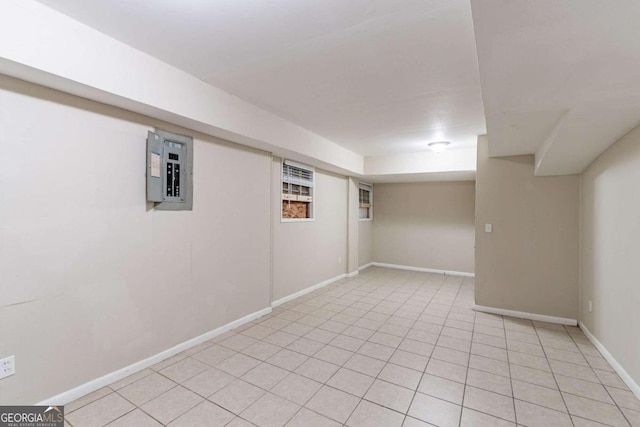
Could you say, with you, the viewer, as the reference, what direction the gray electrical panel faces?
facing the viewer and to the right of the viewer

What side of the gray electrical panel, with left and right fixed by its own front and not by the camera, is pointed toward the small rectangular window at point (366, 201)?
left

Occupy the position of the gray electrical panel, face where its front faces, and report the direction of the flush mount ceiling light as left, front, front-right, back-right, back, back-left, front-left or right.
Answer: front-left

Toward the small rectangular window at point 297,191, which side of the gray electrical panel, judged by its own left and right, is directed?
left

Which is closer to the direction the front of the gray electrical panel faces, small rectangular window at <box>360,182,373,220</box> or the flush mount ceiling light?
the flush mount ceiling light

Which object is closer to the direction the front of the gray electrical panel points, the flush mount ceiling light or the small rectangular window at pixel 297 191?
the flush mount ceiling light
